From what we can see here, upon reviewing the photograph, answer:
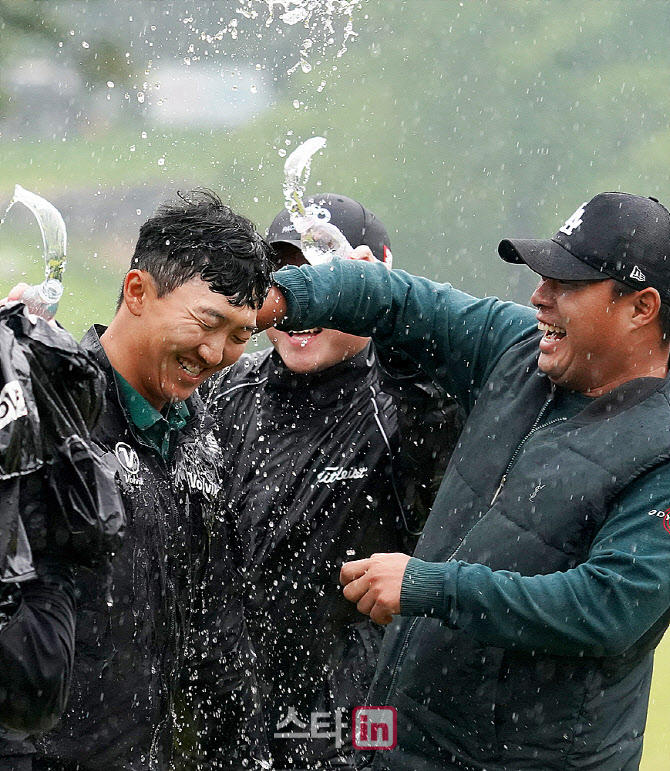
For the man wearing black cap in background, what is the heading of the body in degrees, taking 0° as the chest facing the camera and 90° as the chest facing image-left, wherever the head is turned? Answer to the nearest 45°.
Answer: approximately 45°

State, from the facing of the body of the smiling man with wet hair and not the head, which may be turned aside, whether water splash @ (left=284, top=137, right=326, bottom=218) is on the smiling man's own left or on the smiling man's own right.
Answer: on the smiling man's own left

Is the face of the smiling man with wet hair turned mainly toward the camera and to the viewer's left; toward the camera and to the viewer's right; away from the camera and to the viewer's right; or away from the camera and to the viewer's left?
toward the camera and to the viewer's right

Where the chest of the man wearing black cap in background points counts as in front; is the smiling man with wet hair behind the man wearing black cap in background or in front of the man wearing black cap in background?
in front

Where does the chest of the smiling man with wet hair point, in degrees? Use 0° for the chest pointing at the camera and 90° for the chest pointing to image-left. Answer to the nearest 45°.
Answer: approximately 315°

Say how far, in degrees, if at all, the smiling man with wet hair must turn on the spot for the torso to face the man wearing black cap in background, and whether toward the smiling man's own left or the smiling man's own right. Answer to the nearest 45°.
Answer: approximately 90° to the smiling man's own left
